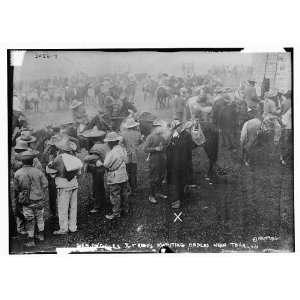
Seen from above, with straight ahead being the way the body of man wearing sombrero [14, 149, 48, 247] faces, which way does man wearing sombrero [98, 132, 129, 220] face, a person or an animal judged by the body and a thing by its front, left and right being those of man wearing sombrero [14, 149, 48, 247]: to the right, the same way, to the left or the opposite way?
to the left
